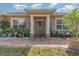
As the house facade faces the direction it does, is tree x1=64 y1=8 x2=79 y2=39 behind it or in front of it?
in front

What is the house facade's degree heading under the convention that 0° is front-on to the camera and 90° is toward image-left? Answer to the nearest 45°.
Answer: approximately 0°
